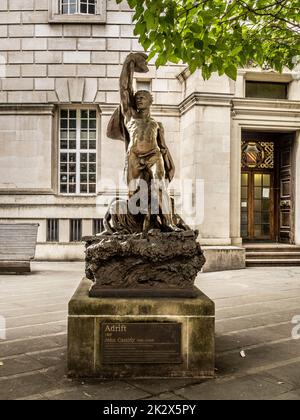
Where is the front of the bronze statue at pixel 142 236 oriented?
toward the camera
